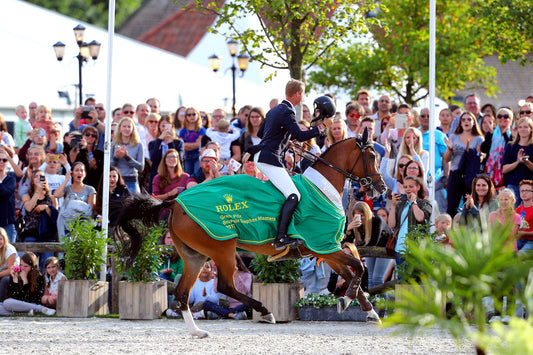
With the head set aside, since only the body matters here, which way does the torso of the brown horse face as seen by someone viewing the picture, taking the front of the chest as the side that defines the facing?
to the viewer's right

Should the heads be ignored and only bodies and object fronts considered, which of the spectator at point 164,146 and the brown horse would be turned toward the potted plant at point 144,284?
the spectator

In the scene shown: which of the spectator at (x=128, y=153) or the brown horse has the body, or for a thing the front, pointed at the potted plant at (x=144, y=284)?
the spectator

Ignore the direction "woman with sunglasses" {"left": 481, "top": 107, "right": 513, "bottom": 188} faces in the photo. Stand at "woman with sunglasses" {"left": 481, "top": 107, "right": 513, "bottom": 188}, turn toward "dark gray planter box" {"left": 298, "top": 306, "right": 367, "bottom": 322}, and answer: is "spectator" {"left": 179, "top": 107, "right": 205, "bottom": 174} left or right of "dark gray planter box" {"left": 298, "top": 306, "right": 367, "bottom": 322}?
right

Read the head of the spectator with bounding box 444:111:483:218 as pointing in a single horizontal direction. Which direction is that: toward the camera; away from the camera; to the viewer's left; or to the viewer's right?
toward the camera

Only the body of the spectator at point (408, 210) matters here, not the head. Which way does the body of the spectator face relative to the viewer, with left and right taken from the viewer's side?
facing the viewer and to the left of the viewer

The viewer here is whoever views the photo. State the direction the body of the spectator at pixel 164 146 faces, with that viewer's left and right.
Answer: facing the viewer

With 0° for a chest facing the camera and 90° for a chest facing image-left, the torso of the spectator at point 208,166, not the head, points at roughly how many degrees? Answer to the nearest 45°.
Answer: approximately 315°

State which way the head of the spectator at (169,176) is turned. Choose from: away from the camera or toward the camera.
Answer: toward the camera

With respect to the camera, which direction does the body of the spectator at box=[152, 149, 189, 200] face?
toward the camera

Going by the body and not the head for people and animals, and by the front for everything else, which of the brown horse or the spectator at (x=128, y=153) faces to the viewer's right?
the brown horse

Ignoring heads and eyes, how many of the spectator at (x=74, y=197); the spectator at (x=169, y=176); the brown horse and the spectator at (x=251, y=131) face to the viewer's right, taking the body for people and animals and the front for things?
1

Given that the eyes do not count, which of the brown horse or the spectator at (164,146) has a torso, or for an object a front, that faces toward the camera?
the spectator

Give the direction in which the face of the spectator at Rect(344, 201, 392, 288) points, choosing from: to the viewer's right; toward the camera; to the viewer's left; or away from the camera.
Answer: toward the camera

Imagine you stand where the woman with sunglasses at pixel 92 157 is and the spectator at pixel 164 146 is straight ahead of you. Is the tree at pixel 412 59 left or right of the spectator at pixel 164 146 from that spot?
left

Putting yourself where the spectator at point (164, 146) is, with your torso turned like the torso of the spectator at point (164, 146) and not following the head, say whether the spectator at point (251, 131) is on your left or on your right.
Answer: on your left
